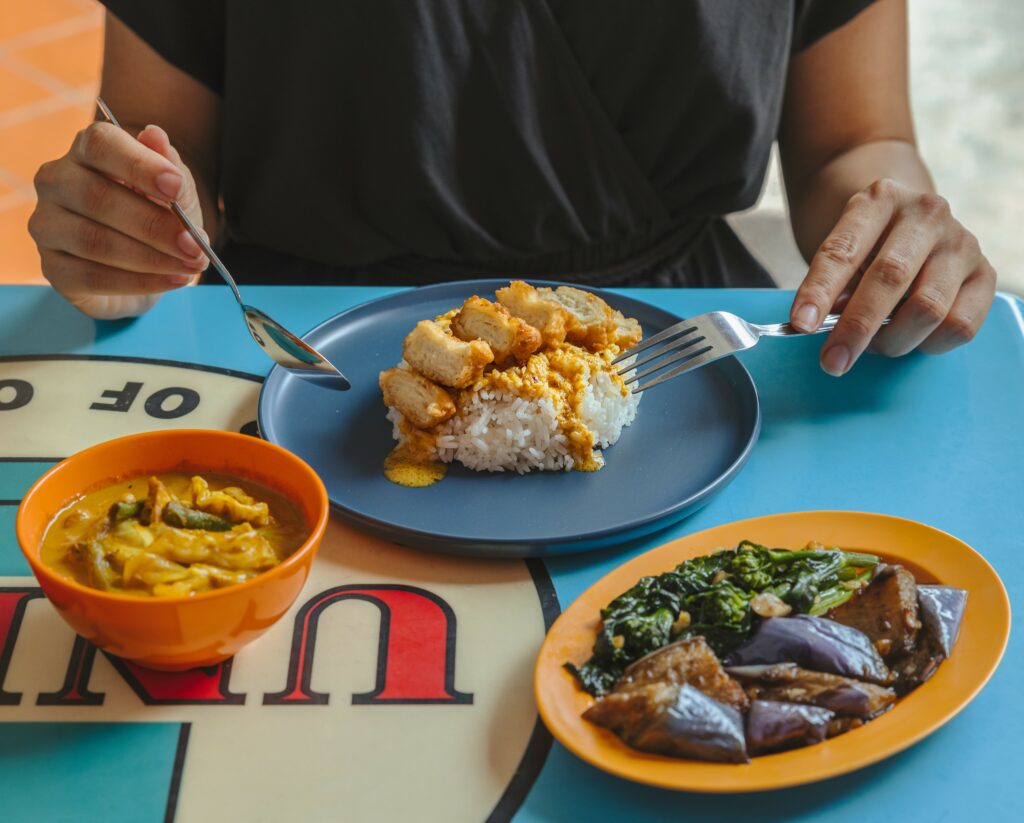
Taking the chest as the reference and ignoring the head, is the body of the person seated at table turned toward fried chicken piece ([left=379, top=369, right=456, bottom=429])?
yes

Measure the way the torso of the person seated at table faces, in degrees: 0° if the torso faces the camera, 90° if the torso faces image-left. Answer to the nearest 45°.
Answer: approximately 0°

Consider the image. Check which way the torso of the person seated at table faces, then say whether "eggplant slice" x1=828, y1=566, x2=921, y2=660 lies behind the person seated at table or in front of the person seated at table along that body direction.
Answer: in front

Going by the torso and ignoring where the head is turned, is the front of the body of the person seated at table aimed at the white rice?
yes

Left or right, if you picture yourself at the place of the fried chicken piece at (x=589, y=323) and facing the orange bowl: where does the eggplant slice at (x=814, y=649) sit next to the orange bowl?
left

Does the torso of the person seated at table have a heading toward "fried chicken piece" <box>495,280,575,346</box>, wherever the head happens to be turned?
yes

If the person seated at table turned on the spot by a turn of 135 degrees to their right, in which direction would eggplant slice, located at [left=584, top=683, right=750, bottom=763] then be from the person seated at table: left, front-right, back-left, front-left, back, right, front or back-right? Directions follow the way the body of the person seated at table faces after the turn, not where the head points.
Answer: back-left

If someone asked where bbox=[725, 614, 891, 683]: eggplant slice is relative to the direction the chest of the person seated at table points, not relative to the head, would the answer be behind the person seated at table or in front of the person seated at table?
in front

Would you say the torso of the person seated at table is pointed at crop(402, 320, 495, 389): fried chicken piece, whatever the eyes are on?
yes
